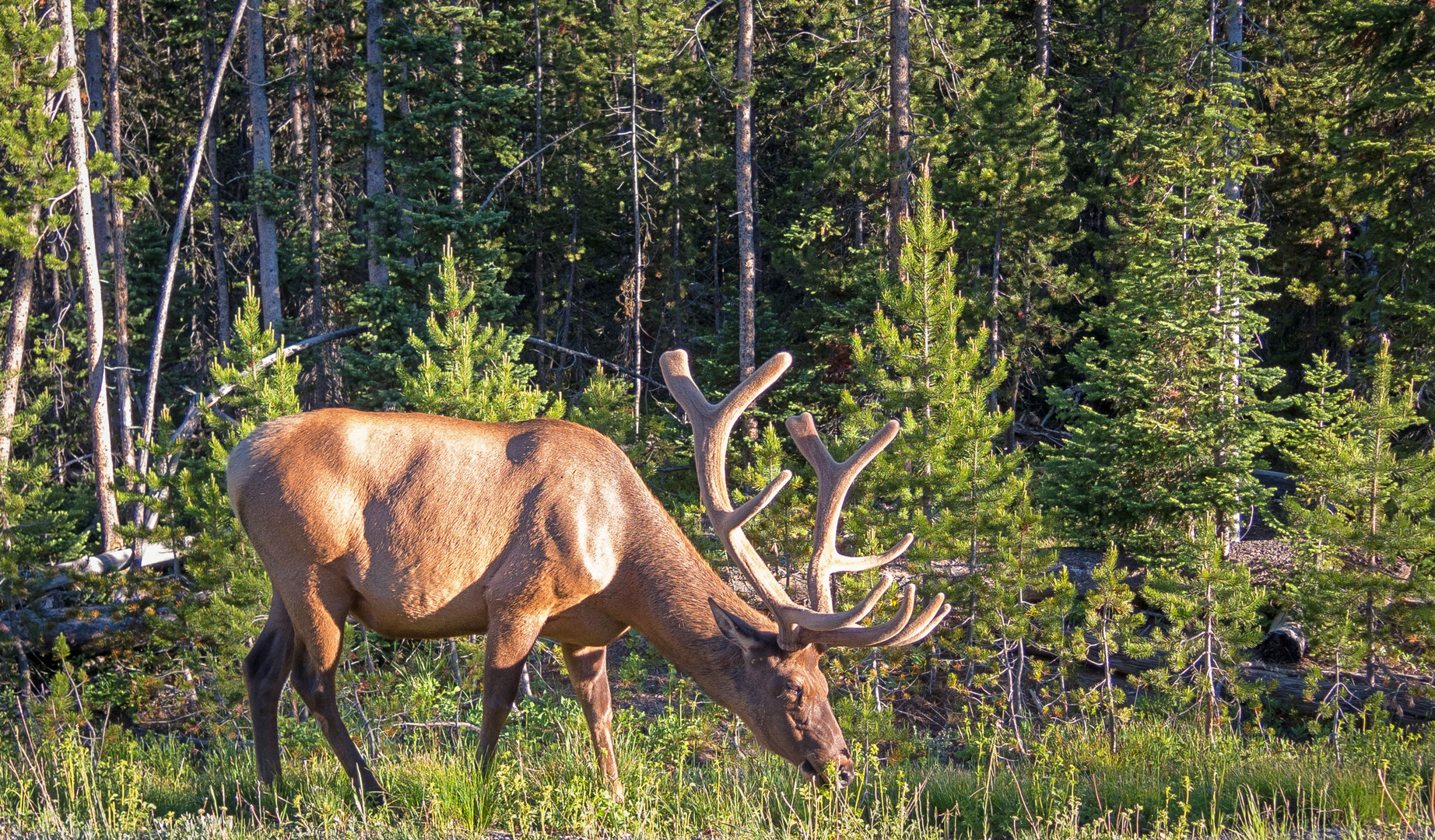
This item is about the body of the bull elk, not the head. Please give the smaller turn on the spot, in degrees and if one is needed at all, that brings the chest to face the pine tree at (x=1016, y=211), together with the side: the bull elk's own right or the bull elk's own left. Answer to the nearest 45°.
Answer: approximately 45° to the bull elk's own left

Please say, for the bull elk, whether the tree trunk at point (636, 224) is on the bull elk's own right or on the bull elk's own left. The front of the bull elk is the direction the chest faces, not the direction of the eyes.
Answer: on the bull elk's own left

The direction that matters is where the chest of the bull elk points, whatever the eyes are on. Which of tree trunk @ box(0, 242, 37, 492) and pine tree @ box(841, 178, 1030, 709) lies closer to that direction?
the pine tree

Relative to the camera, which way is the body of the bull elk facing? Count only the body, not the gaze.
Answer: to the viewer's right

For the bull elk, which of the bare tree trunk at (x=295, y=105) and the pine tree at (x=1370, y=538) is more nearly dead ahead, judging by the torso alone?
the pine tree

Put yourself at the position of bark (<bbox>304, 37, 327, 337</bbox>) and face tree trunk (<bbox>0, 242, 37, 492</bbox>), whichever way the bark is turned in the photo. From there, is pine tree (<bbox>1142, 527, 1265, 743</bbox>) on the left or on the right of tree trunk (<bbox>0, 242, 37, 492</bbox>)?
left

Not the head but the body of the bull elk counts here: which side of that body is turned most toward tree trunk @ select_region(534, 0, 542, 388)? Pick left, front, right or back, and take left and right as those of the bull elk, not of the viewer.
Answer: left

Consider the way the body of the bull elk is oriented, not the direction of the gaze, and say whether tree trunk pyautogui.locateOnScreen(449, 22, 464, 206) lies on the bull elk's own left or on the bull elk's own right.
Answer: on the bull elk's own left

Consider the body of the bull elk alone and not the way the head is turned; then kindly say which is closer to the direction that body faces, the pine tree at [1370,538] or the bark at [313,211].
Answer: the pine tree

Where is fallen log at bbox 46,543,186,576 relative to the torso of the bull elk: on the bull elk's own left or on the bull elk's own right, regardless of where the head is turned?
on the bull elk's own left

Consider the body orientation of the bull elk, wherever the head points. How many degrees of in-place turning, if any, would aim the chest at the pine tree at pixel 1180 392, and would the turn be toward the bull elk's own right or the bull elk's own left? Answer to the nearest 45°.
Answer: approximately 45° to the bull elk's own left

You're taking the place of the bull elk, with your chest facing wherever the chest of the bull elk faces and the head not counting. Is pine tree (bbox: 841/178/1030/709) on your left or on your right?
on your left
